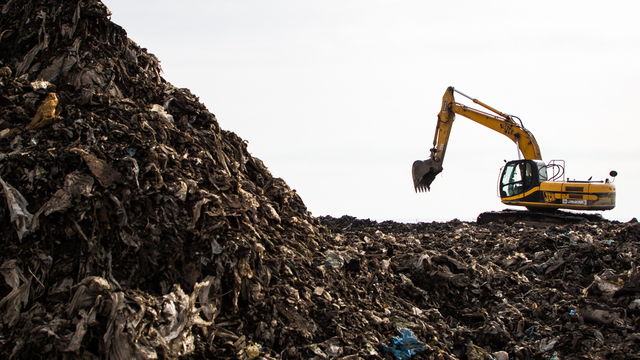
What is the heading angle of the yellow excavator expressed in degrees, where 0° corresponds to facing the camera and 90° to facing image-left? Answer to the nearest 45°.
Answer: approximately 90°

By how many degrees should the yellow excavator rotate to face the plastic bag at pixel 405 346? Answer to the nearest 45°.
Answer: approximately 90° to its left
